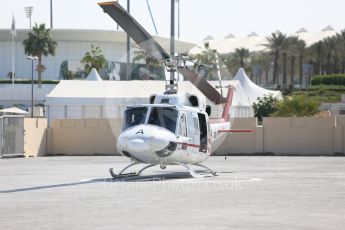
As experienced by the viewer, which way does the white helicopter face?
facing the viewer and to the left of the viewer

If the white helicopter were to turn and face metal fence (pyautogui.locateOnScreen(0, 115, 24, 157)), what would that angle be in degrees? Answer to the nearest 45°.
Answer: approximately 90° to its right
